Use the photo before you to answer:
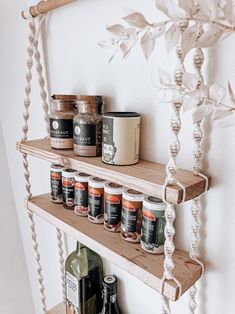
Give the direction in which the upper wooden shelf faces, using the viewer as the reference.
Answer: facing the viewer and to the left of the viewer

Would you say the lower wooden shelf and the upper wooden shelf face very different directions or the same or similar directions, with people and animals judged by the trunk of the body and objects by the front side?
same or similar directions

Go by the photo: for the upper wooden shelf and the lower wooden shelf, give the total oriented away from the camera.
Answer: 0

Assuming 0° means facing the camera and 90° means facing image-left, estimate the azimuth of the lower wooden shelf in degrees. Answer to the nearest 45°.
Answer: approximately 45°
